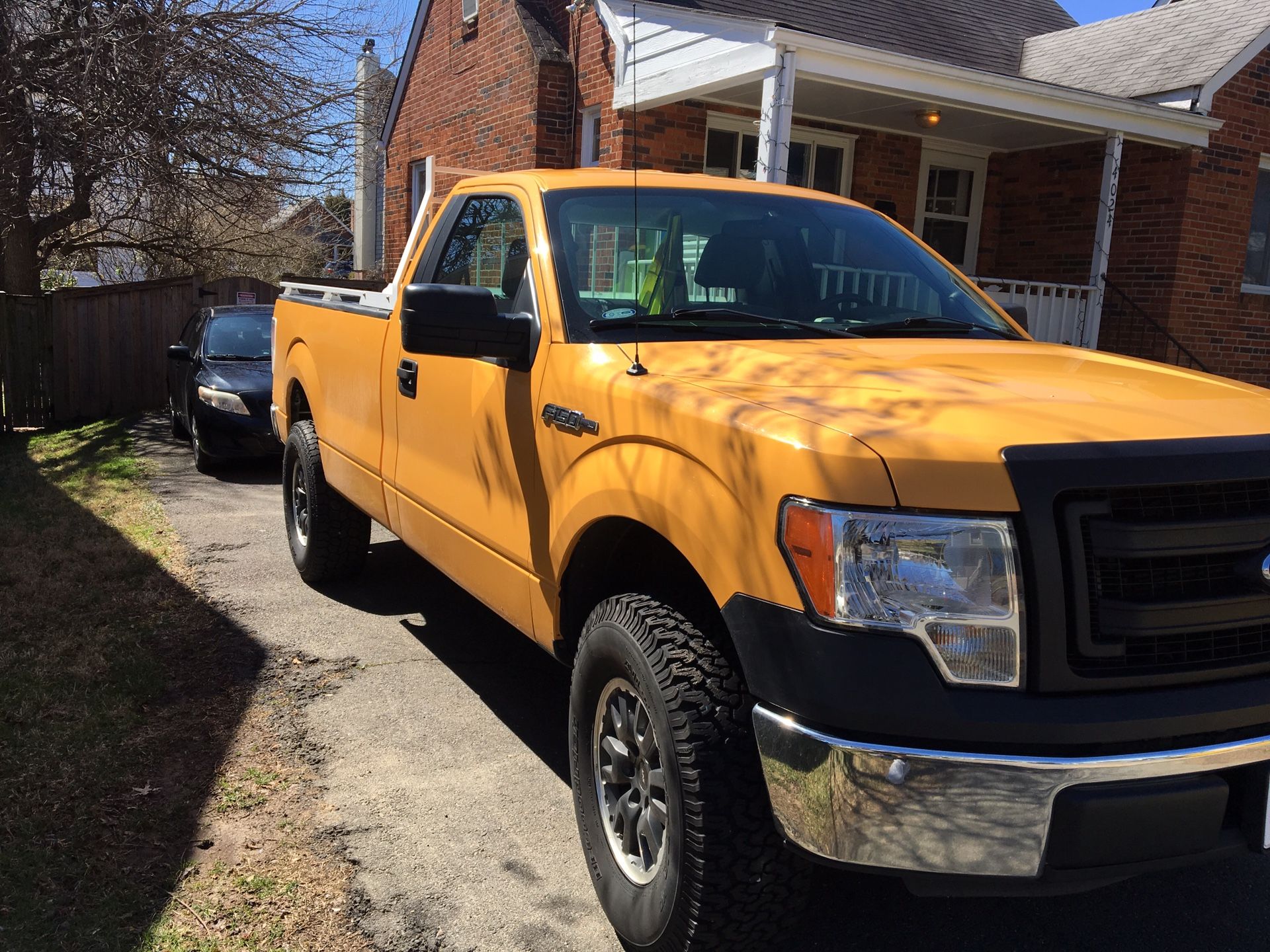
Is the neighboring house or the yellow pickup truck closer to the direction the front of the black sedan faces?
the yellow pickup truck

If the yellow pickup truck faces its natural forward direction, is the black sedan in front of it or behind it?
behind

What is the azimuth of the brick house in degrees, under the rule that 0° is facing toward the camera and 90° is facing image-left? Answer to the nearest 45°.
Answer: approximately 315°

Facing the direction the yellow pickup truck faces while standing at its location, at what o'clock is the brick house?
The brick house is roughly at 8 o'clock from the yellow pickup truck.

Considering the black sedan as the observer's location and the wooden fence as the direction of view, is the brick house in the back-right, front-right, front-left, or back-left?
back-right

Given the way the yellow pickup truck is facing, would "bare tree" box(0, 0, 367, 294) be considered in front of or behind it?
behind

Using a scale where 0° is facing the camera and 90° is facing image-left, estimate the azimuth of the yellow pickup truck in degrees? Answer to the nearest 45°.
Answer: approximately 315°

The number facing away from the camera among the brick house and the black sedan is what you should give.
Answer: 0

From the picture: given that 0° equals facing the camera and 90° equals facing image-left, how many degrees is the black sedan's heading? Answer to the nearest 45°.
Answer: approximately 0°

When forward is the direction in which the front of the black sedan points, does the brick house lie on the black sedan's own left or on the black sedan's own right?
on the black sedan's own left
